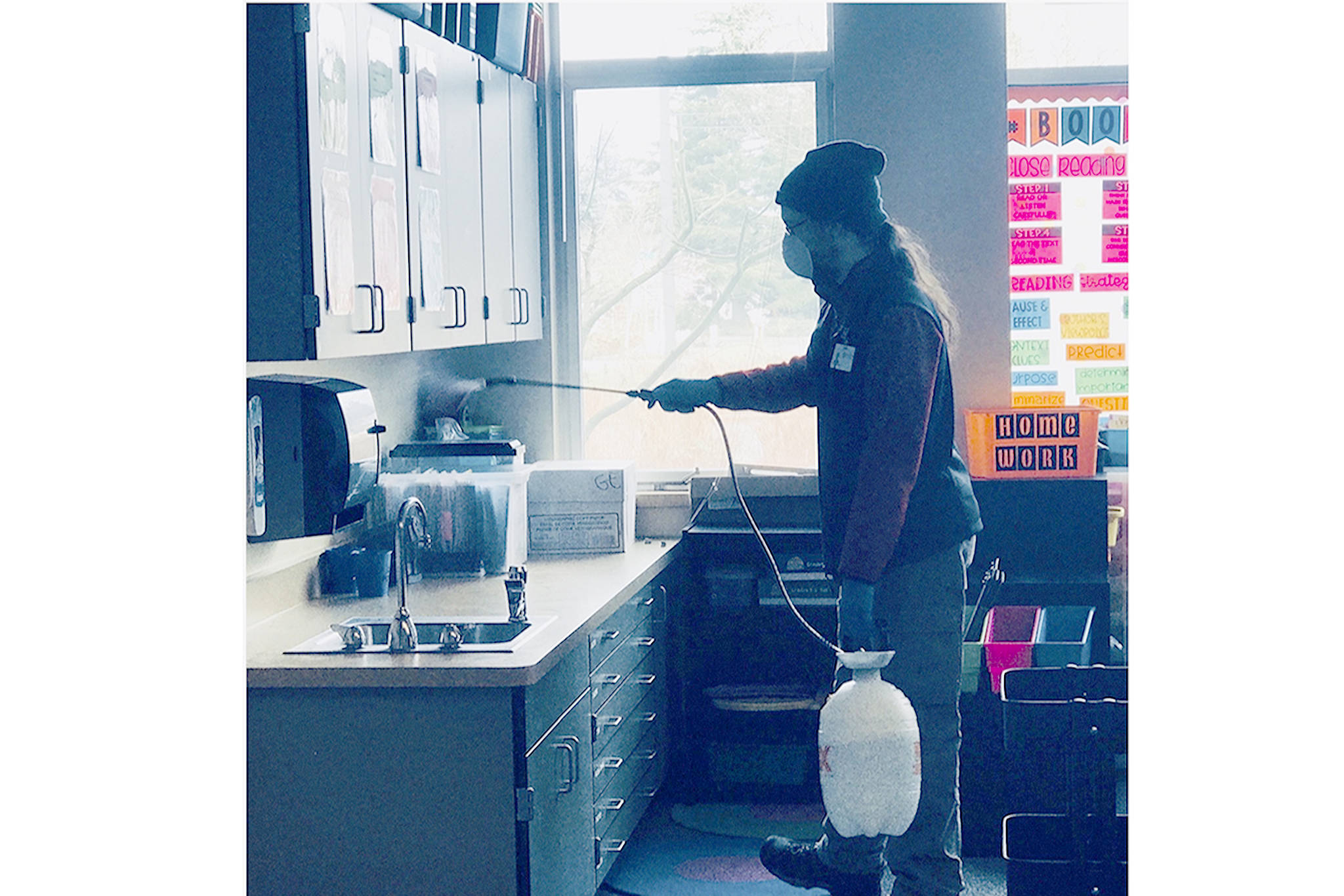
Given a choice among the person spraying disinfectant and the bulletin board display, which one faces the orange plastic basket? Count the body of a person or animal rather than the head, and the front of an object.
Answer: the bulletin board display

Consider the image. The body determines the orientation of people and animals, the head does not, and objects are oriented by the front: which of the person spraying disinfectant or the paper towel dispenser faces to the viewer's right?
the paper towel dispenser

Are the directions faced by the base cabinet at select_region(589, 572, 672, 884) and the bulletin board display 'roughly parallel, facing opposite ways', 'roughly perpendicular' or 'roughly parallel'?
roughly perpendicular

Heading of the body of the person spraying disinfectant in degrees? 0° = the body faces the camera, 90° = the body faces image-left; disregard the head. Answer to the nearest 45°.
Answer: approximately 90°

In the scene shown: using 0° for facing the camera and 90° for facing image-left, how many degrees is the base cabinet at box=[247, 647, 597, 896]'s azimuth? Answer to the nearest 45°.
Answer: approximately 270°

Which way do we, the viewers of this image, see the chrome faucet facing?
facing to the right of the viewer

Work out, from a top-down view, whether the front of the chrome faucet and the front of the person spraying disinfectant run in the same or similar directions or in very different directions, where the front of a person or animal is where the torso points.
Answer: very different directions

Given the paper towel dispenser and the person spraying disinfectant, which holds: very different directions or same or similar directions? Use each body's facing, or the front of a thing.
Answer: very different directions

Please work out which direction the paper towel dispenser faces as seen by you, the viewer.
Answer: facing to the right of the viewer
